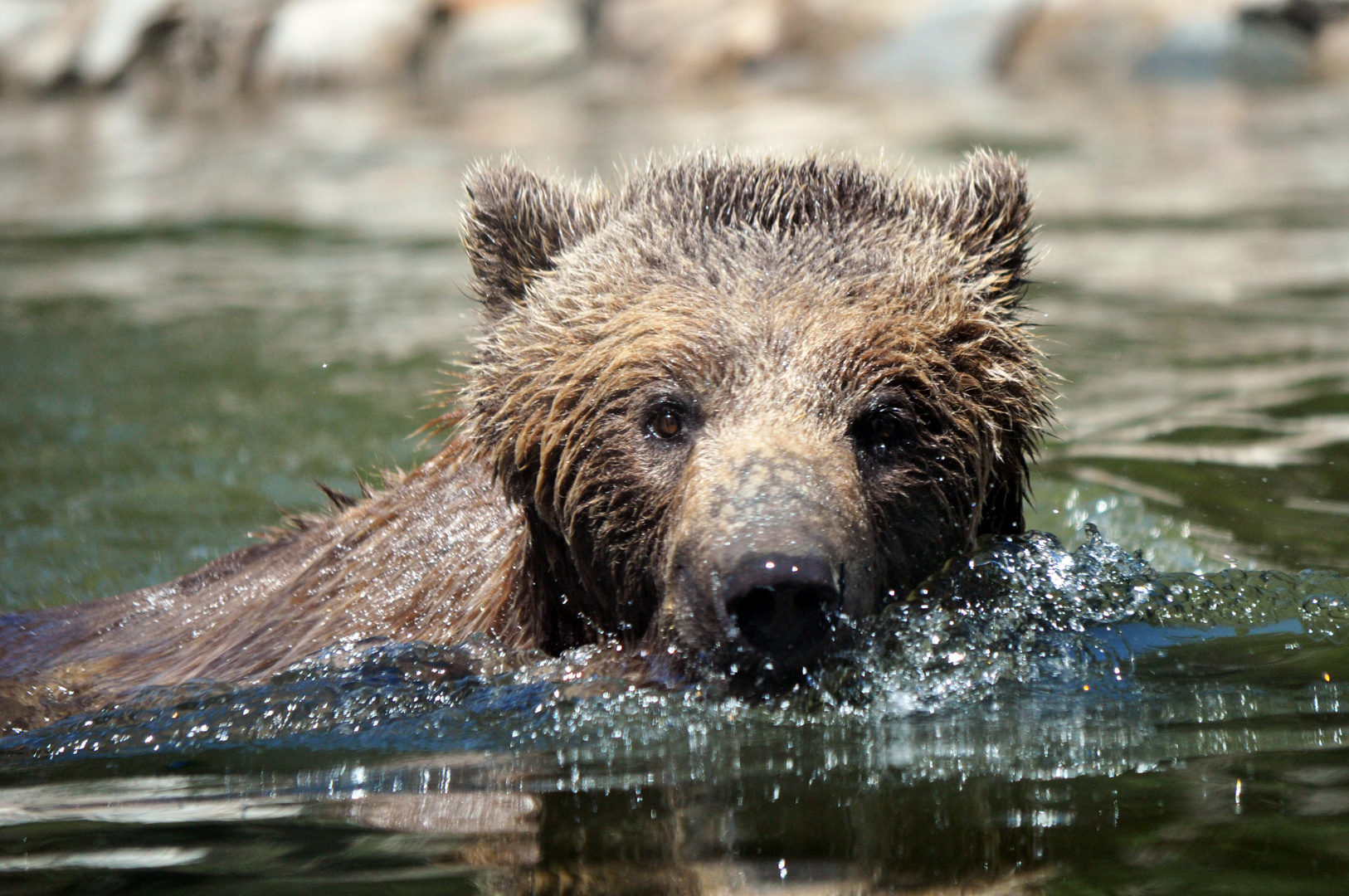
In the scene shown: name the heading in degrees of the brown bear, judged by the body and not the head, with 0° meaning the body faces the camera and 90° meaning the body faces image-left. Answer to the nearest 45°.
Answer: approximately 315°
